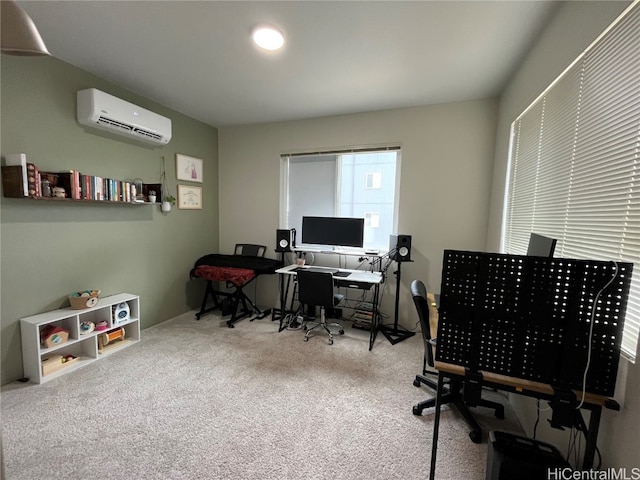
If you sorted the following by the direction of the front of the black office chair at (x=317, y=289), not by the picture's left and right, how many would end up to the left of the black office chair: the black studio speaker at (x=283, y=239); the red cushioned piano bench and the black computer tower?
2

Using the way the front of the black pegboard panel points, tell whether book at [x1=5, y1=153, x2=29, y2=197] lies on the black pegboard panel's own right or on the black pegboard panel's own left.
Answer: on the black pegboard panel's own right

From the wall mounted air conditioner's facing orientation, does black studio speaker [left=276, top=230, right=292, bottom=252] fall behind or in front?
in front

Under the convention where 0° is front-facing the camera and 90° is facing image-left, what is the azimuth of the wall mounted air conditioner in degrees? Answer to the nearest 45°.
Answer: approximately 315°

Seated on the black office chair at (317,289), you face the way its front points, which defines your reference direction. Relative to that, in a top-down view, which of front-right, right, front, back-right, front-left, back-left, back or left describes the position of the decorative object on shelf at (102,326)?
back-left

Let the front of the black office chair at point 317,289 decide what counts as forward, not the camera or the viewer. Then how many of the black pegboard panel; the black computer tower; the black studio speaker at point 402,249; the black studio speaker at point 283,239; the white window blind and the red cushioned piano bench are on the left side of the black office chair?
2

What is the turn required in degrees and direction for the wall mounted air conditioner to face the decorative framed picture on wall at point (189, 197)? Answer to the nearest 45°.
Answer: approximately 90° to its left

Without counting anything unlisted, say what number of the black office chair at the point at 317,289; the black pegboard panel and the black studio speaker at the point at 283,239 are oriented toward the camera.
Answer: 2

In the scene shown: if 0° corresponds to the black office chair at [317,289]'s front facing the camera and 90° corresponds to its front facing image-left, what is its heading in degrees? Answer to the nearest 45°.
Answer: approximately 225°

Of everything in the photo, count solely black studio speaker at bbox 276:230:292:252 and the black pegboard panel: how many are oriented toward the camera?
2

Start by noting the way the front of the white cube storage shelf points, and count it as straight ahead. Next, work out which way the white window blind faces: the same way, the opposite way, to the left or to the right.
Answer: the opposite way
